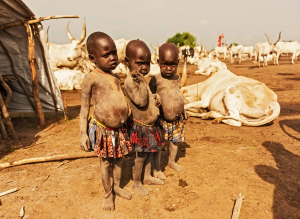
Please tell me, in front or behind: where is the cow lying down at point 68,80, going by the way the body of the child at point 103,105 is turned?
behind

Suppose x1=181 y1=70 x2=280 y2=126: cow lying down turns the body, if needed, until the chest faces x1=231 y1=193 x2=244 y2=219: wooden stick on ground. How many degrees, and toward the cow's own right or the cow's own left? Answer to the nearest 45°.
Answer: approximately 90° to the cow's own left

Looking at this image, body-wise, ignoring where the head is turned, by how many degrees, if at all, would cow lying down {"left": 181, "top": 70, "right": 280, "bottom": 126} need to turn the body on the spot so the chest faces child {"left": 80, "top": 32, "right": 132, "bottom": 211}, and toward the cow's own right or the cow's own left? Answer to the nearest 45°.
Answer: approximately 90° to the cow's own left

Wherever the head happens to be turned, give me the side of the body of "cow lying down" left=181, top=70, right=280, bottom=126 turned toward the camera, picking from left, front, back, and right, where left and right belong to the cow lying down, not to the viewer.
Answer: left

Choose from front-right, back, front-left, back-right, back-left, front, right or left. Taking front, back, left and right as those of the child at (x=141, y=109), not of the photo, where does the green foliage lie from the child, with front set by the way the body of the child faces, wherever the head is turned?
back-left

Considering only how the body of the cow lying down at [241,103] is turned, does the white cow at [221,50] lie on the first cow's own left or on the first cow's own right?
on the first cow's own right
